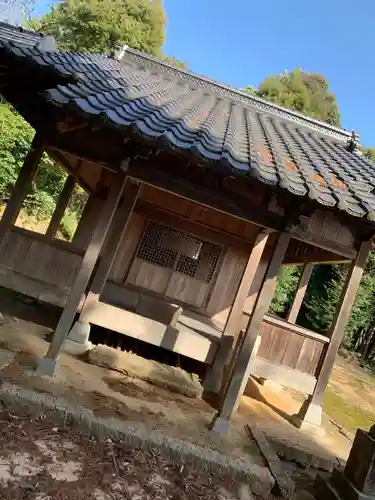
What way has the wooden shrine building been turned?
toward the camera

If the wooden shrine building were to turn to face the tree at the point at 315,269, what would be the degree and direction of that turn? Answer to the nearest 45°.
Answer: approximately 135° to its left

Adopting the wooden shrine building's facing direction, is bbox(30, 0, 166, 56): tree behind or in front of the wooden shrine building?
behind

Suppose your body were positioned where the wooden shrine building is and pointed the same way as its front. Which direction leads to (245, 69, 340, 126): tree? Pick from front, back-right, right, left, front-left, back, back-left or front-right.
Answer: back
